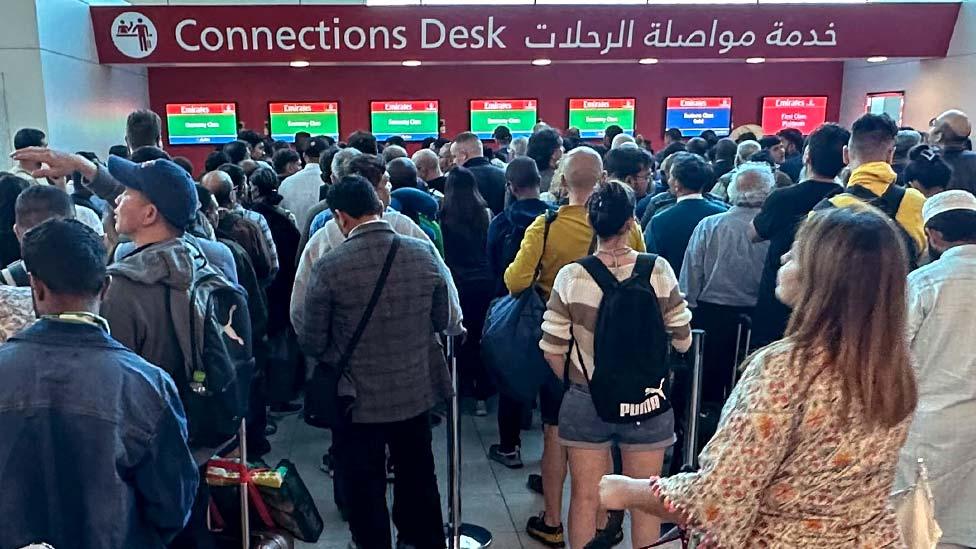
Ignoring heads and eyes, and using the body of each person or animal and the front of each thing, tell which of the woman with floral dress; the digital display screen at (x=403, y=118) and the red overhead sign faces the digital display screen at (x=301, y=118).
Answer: the woman with floral dress

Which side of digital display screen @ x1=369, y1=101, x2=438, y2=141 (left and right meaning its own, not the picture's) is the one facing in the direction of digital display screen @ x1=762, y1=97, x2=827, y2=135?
left

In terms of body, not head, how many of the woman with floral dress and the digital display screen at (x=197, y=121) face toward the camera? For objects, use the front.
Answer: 1

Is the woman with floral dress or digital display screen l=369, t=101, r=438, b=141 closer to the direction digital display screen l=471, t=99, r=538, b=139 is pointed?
the woman with floral dress

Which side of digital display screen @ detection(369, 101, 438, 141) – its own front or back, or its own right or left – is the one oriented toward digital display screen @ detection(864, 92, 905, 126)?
left

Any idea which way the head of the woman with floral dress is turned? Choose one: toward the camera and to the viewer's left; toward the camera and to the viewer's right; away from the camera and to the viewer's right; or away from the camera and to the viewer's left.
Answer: away from the camera and to the viewer's left

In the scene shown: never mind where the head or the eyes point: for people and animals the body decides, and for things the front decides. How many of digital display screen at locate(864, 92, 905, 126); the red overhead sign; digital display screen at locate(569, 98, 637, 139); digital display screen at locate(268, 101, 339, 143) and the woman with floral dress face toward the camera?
4

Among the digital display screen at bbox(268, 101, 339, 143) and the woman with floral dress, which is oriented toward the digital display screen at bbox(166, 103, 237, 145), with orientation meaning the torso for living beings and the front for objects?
the woman with floral dress

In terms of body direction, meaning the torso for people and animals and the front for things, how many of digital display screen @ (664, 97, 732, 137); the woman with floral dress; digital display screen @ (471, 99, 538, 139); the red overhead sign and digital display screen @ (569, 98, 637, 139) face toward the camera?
4

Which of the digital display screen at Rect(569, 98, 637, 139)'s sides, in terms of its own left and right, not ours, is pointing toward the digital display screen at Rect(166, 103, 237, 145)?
right

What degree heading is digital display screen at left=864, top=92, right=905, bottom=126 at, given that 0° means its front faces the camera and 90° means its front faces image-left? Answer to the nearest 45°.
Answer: approximately 0°

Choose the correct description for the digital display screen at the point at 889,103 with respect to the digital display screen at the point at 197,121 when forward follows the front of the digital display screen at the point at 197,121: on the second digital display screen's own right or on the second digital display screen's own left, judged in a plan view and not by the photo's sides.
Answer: on the second digital display screen's own left

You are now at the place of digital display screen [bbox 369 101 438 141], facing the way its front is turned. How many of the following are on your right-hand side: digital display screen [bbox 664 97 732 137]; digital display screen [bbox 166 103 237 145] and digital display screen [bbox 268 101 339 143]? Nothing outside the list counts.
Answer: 2

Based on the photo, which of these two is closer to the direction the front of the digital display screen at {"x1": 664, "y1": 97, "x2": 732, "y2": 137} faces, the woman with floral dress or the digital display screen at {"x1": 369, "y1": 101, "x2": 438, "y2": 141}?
the woman with floral dress

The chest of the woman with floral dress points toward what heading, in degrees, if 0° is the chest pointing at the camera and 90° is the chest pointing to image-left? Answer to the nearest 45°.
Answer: approximately 135°
